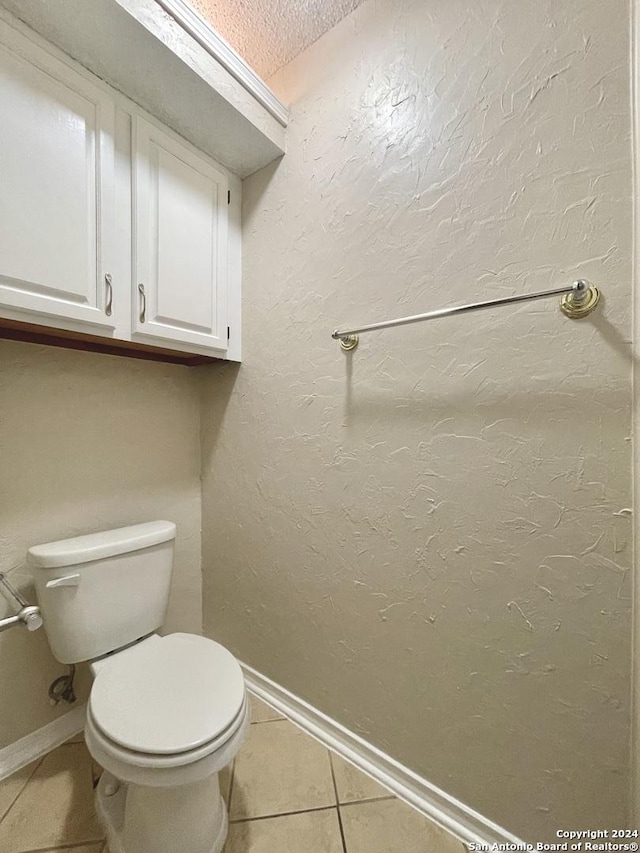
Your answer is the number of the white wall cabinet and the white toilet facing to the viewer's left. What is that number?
0

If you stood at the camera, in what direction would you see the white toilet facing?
facing the viewer and to the right of the viewer

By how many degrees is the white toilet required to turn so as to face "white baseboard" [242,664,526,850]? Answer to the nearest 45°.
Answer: approximately 45° to its left
